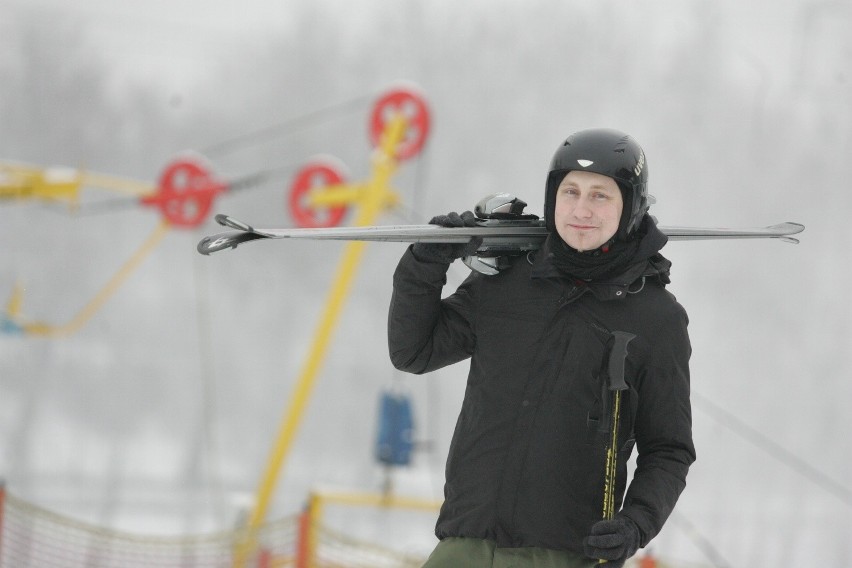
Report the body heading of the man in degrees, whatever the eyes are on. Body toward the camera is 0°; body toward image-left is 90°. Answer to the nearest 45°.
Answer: approximately 0°

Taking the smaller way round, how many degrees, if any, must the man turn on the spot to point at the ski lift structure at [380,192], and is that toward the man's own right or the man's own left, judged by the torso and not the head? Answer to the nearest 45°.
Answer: approximately 180°

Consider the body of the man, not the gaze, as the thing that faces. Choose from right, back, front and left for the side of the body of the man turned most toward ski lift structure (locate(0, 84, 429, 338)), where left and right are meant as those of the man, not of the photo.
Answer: back
